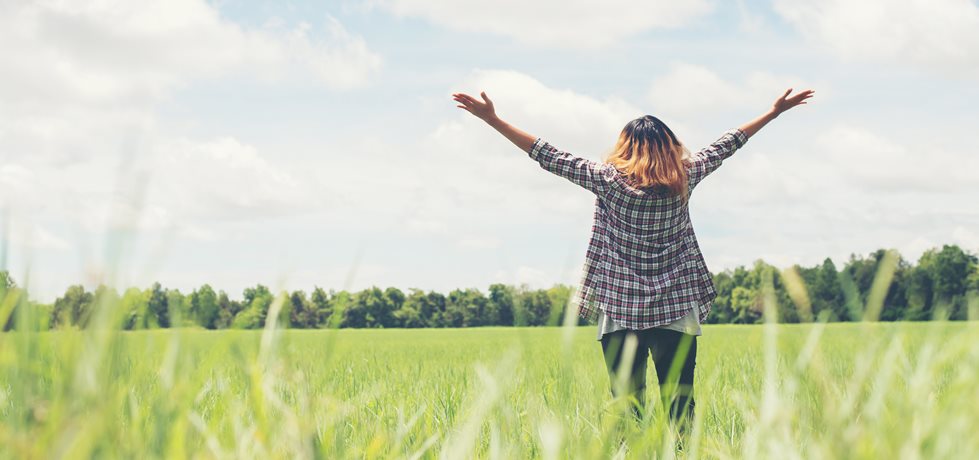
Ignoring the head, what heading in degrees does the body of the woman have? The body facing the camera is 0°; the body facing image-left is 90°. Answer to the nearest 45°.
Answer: approximately 180°

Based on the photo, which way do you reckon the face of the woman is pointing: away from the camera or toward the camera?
away from the camera
